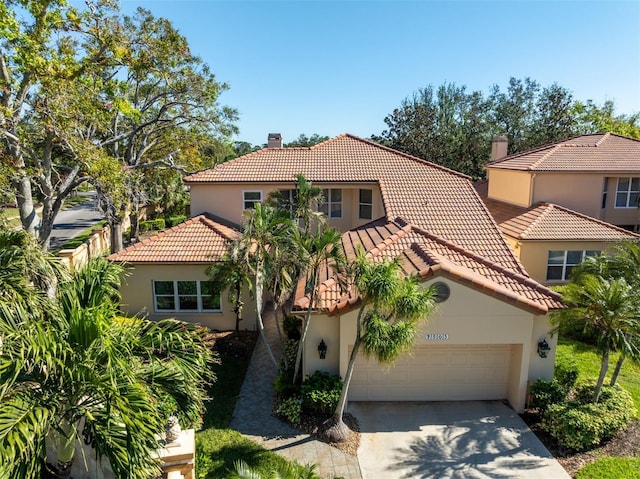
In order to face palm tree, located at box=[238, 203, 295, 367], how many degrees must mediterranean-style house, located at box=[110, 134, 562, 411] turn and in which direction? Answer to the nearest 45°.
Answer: approximately 45° to its right

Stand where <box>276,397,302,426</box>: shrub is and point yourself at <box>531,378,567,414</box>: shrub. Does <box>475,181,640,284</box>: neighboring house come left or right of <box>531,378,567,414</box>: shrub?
left

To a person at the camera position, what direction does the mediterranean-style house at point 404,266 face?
facing the viewer

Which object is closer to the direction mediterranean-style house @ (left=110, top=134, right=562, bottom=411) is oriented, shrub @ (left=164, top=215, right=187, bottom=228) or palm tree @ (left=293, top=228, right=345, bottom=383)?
the palm tree

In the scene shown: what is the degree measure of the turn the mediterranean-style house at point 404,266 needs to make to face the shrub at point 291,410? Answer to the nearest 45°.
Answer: approximately 45° to its right

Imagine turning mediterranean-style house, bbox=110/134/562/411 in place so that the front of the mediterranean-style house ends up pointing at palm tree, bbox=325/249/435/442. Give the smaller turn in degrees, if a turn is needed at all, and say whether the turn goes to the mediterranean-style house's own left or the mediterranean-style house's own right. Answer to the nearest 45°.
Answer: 0° — it already faces it

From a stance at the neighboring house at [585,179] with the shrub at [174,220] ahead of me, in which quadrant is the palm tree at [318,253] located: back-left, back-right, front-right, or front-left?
front-left

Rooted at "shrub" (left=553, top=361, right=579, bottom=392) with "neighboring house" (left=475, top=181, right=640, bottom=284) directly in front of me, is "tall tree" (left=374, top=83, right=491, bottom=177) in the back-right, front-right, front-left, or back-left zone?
front-left

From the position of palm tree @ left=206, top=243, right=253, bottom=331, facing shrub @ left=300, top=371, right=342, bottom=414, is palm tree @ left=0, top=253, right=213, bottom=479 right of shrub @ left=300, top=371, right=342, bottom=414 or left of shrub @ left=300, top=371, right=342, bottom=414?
right

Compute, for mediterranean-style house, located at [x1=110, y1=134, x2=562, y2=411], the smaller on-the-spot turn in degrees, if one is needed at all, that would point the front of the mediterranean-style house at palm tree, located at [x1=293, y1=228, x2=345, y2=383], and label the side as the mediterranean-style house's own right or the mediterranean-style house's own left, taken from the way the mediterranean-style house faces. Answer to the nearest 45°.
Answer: approximately 45° to the mediterranean-style house's own right

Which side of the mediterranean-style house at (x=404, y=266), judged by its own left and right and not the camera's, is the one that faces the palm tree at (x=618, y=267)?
left

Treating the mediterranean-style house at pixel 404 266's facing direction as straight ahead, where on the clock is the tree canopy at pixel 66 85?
The tree canopy is roughly at 3 o'clock from the mediterranean-style house.

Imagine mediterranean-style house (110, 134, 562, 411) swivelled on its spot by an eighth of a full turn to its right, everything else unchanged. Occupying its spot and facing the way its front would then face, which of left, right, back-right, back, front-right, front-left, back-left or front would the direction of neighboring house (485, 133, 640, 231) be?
back

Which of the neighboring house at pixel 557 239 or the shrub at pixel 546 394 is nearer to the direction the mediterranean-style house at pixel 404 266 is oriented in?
the shrub
